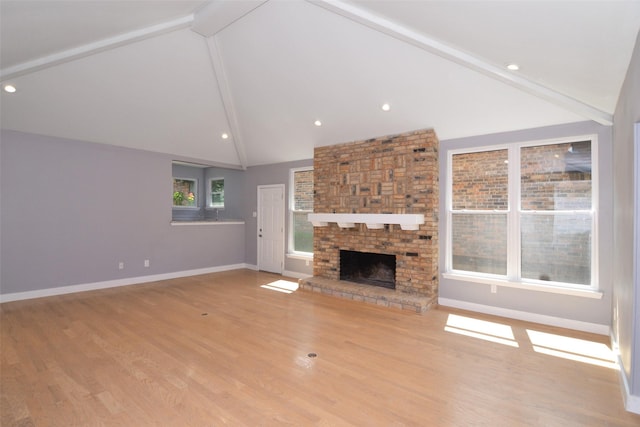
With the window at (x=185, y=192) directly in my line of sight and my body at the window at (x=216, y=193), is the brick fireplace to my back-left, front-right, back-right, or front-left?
back-left

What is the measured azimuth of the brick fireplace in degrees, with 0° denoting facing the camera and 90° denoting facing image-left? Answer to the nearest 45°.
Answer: approximately 45°

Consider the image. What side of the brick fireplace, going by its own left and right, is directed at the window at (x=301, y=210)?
right

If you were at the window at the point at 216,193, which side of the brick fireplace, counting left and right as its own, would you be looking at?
right

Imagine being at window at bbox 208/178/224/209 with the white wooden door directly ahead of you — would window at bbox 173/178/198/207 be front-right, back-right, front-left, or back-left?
back-right
